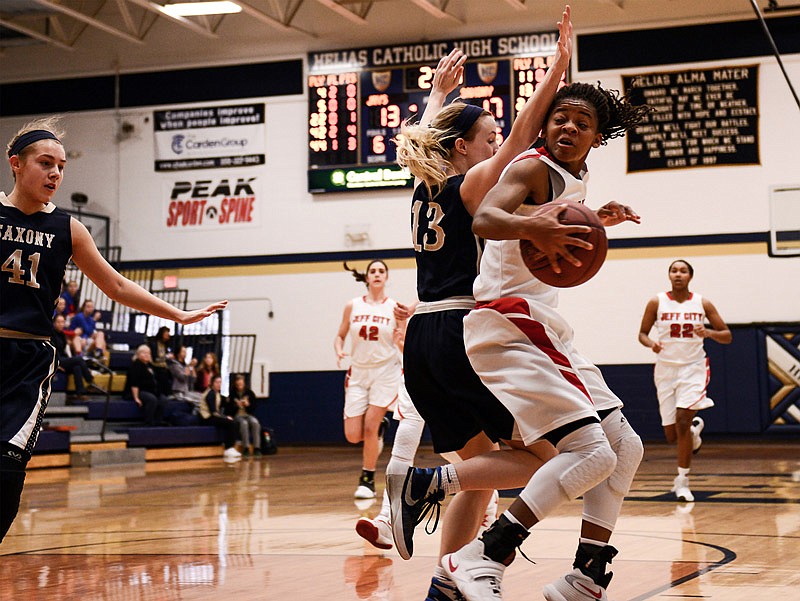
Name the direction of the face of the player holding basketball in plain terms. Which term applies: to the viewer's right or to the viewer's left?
to the viewer's left

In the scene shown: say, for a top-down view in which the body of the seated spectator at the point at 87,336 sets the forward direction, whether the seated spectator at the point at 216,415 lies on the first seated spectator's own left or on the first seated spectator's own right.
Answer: on the first seated spectator's own left

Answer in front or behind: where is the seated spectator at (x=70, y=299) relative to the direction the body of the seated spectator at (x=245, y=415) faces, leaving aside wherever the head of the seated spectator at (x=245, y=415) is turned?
behind

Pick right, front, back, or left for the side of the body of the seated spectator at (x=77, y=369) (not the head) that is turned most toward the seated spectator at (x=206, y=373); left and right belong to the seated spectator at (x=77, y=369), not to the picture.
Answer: left

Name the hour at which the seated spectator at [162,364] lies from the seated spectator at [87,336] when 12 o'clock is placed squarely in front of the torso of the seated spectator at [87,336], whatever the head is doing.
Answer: the seated spectator at [162,364] is roughly at 10 o'clock from the seated spectator at [87,336].

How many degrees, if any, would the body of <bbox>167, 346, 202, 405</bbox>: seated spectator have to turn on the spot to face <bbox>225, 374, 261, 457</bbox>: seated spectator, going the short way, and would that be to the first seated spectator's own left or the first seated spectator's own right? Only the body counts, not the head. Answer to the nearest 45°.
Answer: approximately 45° to the first seated spectator's own left
